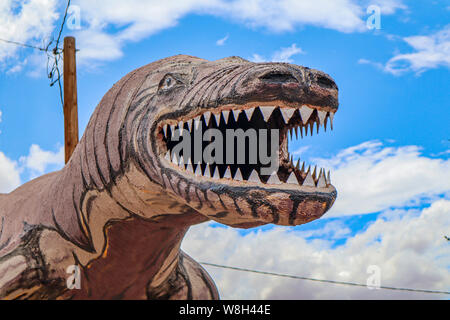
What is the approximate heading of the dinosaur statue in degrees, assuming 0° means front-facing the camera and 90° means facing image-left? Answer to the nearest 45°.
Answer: approximately 315°

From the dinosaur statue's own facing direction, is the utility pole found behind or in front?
behind
